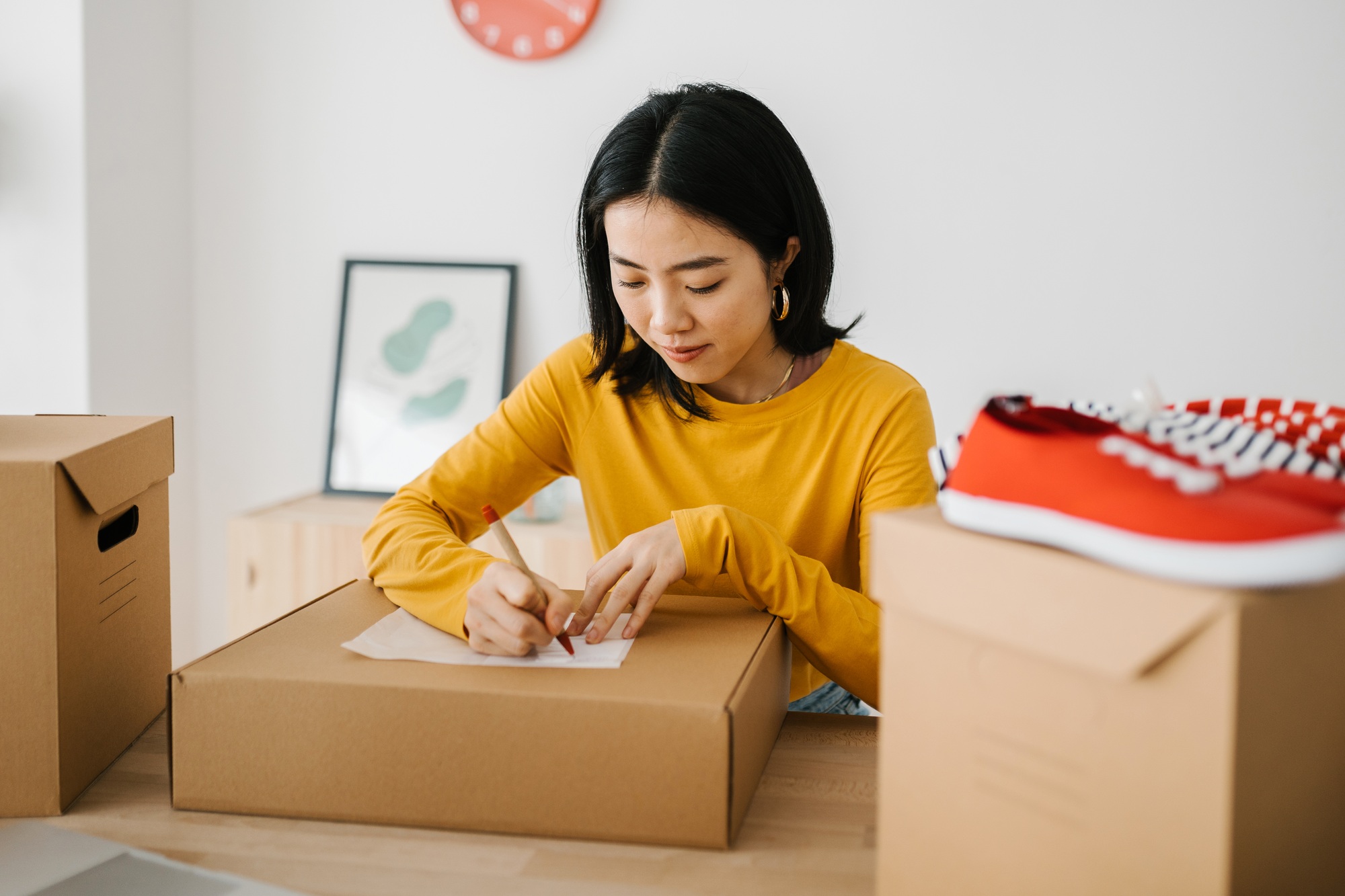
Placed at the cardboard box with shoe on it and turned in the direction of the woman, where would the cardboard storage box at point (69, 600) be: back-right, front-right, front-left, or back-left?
front-left

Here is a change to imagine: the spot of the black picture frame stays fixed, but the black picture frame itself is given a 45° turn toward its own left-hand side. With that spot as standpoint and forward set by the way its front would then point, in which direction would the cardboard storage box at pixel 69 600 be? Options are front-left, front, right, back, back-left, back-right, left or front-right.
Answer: front-right

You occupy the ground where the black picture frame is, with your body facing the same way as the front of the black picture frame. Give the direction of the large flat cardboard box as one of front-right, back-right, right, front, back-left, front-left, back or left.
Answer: front

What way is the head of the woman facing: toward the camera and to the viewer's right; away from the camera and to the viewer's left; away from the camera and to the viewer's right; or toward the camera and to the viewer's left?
toward the camera and to the viewer's left

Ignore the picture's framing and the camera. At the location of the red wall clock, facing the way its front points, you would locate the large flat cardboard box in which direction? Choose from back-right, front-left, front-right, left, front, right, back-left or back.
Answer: front

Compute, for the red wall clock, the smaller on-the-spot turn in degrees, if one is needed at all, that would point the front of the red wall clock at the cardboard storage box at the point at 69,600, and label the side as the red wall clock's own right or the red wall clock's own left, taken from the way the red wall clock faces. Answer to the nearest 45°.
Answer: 0° — it already faces it

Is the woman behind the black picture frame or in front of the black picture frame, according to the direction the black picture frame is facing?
in front

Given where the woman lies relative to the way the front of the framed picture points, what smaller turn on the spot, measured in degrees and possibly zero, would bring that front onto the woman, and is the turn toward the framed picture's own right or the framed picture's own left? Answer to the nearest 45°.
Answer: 0° — it already faces them

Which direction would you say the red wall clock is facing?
toward the camera

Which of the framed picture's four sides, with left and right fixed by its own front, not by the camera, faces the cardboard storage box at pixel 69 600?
front

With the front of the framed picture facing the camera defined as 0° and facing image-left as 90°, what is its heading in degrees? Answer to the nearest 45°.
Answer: approximately 0°

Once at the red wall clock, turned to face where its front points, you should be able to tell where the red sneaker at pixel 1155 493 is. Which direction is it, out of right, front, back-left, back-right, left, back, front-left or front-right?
front

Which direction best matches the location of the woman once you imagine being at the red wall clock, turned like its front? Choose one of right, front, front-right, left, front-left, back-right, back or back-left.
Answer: front
